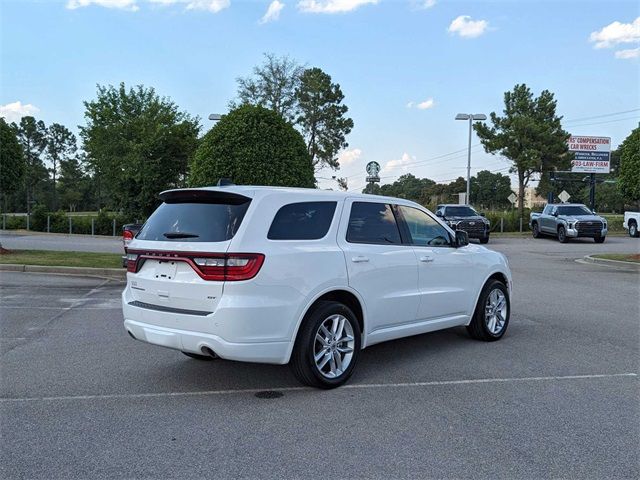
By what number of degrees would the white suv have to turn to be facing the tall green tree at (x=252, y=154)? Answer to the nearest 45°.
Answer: approximately 45° to its left

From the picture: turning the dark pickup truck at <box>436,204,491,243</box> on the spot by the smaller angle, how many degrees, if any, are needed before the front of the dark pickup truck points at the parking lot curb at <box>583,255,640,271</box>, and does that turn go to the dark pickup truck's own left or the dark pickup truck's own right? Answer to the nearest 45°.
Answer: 0° — it already faces it

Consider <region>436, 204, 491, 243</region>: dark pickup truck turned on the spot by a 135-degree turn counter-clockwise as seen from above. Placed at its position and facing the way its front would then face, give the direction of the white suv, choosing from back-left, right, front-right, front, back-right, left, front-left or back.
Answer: back

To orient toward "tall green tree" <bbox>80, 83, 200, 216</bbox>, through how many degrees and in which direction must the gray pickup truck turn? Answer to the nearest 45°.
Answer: approximately 135° to its right

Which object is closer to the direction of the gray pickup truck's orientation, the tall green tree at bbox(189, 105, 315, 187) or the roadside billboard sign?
the tall green tree

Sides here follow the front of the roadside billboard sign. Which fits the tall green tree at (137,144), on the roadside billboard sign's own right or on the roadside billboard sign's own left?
on the roadside billboard sign's own right

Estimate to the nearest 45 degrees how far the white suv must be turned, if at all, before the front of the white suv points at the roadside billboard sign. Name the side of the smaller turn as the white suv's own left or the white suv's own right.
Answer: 0° — it already faces it

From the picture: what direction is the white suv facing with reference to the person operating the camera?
facing away from the viewer and to the right of the viewer

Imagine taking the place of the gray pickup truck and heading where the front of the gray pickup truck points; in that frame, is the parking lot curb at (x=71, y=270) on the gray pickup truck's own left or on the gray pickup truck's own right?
on the gray pickup truck's own right

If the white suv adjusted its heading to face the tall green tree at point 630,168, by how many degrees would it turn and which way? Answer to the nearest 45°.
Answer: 0° — it already faces it

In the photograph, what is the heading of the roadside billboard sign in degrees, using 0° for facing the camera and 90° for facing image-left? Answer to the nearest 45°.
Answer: approximately 0°

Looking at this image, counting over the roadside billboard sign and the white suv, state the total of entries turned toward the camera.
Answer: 1

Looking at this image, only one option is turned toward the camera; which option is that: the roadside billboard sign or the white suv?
the roadside billboard sign

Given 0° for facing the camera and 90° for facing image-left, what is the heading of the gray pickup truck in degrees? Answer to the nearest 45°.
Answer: approximately 315°

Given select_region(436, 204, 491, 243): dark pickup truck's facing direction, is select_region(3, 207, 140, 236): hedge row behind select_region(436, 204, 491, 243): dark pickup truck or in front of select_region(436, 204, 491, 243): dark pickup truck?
behind

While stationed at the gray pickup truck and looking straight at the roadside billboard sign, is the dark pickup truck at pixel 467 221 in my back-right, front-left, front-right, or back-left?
back-left

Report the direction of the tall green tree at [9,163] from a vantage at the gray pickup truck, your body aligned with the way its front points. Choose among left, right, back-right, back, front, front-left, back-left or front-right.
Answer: right

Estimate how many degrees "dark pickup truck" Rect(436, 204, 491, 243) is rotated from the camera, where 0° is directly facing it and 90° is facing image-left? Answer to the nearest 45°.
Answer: approximately 315°
